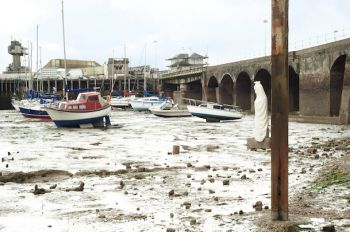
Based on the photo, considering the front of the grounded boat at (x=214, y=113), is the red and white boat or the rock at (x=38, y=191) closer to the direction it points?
the red and white boat

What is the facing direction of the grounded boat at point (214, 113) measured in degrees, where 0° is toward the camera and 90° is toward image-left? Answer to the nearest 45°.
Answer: approximately 90°

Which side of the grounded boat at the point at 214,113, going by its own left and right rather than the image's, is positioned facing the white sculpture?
left

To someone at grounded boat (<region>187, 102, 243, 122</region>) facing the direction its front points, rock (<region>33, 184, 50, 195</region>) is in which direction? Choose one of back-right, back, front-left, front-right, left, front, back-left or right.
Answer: left

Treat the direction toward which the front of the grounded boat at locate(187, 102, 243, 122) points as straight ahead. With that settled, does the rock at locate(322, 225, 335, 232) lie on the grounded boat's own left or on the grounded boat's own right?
on the grounded boat's own left

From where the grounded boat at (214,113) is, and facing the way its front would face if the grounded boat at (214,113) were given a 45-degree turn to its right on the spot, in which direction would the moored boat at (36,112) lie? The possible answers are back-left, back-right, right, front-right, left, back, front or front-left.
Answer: front-left

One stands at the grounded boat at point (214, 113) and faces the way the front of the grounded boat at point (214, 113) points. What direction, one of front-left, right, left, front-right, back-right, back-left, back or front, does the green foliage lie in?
left

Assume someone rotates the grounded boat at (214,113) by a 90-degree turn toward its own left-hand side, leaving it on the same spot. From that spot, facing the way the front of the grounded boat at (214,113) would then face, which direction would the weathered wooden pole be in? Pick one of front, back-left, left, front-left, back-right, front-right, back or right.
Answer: front

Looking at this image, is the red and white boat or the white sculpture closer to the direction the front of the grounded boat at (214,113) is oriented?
the red and white boat

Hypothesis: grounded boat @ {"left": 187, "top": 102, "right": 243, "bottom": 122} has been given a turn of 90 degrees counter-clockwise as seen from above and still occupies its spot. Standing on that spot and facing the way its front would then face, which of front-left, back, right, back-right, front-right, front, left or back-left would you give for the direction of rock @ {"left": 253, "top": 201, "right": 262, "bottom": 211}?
front

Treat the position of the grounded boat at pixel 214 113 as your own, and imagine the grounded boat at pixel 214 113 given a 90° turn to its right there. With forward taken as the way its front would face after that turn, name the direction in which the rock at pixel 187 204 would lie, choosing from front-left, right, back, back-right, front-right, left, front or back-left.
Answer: back

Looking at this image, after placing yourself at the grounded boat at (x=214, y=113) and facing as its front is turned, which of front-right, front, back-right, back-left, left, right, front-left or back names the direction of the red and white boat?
front-left

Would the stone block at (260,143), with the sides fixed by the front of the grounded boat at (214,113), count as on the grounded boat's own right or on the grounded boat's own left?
on the grounded boat's own left

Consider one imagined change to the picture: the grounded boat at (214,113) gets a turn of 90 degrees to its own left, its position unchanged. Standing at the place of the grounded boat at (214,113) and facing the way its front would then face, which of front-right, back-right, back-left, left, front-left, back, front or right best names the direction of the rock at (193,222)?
front
